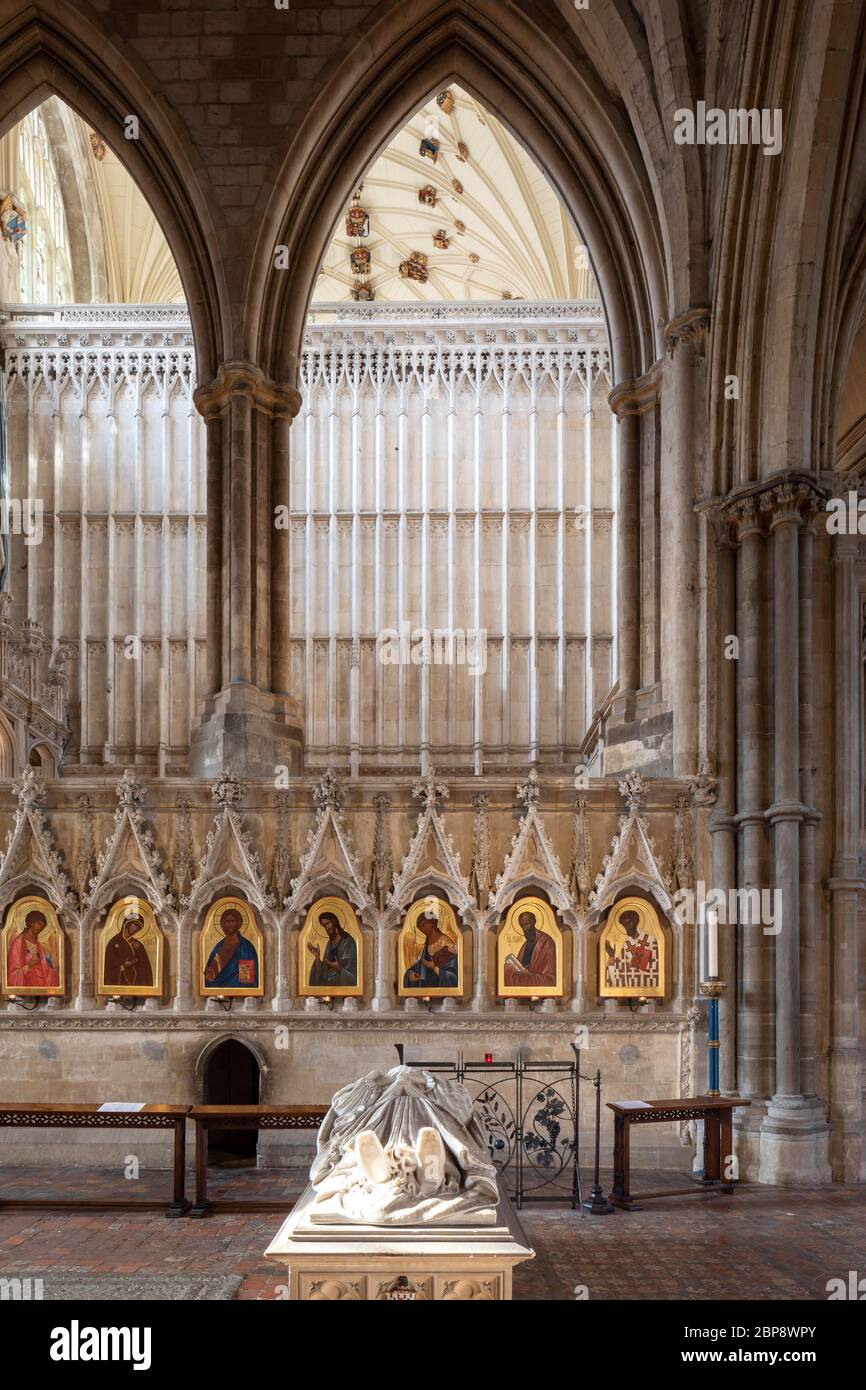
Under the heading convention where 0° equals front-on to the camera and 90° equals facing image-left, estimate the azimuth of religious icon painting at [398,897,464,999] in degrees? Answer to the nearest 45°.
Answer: approximately 0°

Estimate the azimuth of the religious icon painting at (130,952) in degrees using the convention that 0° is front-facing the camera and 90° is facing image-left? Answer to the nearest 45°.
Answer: approximately 0°

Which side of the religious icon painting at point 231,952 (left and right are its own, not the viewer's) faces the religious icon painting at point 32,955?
right

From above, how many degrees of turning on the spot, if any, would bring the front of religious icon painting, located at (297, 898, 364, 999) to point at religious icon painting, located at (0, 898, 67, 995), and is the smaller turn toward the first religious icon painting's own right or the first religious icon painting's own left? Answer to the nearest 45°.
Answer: approximately 90° to the first religious icon painting's own right

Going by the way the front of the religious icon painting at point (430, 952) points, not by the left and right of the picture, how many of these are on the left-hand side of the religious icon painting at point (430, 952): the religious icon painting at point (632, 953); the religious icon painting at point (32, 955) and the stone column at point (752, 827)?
2
